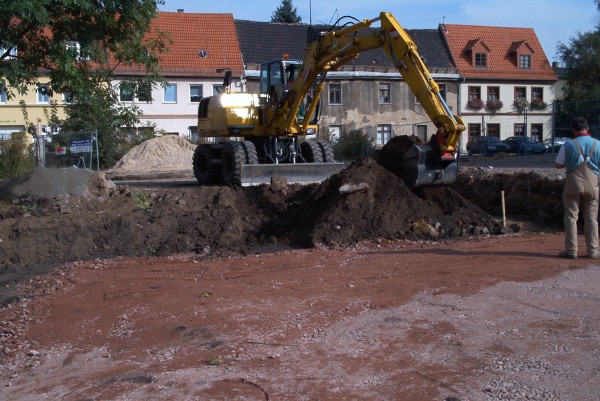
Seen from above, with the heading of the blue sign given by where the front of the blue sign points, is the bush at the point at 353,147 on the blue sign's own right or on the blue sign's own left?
on the blue sign's own left

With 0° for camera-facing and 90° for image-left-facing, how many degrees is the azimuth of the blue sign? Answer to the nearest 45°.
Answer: approximately 0°

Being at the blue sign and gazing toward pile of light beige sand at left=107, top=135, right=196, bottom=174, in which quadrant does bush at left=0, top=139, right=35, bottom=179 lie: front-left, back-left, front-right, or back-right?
back-right

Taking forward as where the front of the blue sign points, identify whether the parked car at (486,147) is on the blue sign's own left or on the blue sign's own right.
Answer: on the blue sign's own left

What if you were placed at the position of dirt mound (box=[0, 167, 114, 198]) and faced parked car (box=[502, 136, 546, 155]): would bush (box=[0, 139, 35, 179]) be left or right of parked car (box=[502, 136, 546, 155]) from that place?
left

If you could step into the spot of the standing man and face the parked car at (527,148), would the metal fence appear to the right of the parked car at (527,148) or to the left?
left

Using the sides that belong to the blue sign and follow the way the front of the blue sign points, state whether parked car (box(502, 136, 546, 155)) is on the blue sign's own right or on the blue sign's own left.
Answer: on the blue sign's own left
